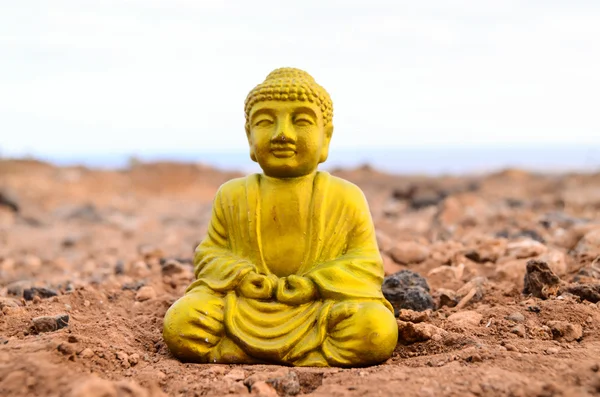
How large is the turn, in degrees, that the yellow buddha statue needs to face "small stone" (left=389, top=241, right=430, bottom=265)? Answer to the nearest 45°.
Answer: approximately 135° to its left

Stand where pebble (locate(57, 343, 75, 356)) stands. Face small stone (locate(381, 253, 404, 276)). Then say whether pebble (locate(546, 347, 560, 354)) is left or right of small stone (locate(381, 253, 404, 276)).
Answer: right

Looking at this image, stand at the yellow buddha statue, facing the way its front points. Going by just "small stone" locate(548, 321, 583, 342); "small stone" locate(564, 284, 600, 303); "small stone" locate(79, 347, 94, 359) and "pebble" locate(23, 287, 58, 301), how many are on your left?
2

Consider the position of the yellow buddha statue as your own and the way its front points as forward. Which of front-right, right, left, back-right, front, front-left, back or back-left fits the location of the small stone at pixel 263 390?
front

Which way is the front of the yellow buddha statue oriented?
toward the camera

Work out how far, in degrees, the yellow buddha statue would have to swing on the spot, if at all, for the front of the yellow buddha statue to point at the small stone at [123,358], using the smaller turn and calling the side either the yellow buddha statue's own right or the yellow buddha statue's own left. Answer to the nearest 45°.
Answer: approximately 45° to the yellow buddha statue's own right

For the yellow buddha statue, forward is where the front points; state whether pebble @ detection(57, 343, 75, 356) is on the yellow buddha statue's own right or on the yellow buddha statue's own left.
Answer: on the yellow buddha statue's own right

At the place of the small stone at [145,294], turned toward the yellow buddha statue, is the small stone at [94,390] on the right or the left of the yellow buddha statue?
right

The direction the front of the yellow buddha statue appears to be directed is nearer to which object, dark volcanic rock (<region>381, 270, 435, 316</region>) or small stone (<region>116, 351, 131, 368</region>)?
the small stone

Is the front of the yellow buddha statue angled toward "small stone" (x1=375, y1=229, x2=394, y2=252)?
no

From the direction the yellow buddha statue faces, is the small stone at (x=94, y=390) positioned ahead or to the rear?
ahead

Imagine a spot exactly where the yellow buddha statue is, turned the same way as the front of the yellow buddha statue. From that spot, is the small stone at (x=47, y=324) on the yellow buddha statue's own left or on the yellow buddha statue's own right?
on the yellow buddha statue's own right

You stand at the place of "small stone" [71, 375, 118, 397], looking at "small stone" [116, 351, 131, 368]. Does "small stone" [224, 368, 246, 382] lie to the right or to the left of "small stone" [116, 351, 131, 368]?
right

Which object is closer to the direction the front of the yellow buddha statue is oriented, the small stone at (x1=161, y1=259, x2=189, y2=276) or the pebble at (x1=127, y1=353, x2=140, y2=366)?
the pebble

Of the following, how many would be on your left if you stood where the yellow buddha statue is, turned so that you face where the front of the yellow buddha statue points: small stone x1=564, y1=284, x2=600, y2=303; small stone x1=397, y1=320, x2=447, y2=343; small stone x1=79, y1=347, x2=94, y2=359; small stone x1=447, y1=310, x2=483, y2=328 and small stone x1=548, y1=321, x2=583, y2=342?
4

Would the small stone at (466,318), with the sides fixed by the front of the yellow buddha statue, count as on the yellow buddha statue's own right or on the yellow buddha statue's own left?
on the yellow buddha statue's own left

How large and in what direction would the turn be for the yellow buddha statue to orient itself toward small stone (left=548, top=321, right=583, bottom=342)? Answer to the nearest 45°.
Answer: approximately 90° to its left

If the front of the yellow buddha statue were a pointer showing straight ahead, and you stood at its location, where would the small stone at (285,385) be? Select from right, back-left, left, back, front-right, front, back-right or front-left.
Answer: front

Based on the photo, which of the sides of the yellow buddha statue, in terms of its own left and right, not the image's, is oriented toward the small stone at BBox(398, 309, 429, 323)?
left

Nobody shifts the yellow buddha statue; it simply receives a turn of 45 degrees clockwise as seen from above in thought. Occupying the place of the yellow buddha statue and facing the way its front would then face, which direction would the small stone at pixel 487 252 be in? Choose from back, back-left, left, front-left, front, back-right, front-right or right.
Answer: back
